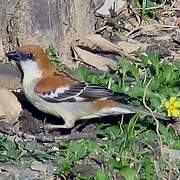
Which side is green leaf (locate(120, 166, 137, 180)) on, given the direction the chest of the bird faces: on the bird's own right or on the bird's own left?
on the bird's own left

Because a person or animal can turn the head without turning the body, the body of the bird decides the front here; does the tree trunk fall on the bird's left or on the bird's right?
on the bird's right

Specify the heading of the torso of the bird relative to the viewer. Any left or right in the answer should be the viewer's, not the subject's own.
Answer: facing to the left of the viewer

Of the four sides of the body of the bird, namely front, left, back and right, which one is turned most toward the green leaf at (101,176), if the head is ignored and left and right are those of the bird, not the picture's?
left

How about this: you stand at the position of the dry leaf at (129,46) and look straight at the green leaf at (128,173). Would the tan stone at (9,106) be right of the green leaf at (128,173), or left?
right

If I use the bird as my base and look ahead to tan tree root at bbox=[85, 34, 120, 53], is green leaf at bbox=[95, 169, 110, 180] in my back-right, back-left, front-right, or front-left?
back-right

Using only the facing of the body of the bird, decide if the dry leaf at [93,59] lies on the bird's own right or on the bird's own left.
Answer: on the bird's own right
